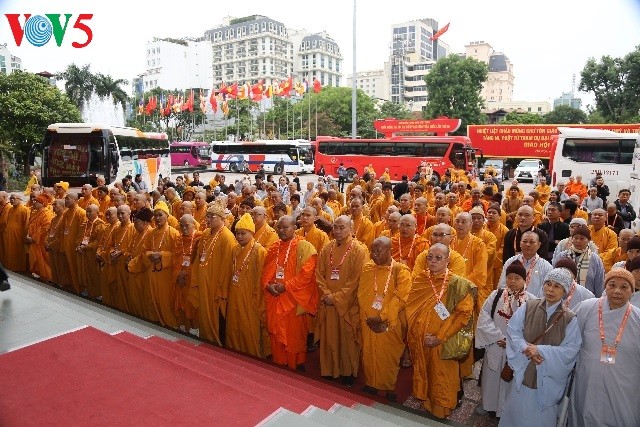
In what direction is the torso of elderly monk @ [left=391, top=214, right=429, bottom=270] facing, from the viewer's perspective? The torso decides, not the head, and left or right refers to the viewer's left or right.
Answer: facing the viewer and to the left of the viewer

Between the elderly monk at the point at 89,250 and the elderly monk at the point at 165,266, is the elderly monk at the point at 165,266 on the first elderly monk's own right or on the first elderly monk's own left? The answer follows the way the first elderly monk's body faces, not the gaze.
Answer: on the first elderly monk's own left

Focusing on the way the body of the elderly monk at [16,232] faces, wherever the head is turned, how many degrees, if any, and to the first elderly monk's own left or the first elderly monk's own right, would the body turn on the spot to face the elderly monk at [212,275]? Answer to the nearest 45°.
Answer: approximately 45° to the first elderly monk's own left

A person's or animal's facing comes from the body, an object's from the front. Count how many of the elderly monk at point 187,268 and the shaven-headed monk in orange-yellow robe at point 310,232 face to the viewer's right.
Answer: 0

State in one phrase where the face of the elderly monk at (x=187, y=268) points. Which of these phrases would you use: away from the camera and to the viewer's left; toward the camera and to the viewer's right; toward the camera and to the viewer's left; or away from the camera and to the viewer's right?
toward the camera and to the viewer's left

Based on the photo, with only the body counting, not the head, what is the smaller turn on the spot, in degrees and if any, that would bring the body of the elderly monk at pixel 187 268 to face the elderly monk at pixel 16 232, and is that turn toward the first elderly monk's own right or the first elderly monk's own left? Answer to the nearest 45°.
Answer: approximately 90° to the first elderly monk's own right

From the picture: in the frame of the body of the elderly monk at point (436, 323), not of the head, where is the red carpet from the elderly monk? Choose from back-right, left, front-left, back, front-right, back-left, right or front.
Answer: front

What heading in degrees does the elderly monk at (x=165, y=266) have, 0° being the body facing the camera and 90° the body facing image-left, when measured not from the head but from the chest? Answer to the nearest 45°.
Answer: approximately 45°

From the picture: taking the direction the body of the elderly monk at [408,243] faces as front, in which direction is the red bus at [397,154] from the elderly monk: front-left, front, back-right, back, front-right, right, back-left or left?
back-right

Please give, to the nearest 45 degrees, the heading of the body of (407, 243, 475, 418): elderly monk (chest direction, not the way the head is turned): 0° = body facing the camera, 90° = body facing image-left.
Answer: approximately 45°

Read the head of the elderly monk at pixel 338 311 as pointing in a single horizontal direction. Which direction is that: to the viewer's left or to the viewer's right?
to the viewer's left

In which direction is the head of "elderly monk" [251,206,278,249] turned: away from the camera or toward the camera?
toward the camera

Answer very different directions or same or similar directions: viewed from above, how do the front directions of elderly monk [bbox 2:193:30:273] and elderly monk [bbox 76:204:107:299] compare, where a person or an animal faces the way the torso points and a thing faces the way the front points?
same or similar directions

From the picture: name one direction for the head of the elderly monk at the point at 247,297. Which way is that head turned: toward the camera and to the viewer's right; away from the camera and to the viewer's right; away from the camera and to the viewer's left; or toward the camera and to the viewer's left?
toward the camera and to the viewer's left

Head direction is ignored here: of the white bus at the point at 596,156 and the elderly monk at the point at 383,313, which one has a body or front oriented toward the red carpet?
the elderly monk

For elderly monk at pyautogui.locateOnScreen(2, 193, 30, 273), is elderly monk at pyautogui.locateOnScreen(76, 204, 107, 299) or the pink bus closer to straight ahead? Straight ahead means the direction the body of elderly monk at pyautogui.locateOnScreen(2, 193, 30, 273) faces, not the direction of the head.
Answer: the elderly monk

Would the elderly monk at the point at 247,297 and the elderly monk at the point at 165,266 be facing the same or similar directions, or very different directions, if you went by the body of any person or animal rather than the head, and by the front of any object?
same or similar directions
